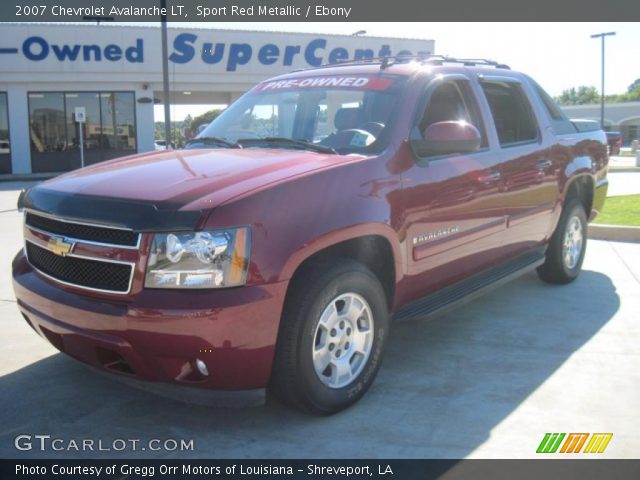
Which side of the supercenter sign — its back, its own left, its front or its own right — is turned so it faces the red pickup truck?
front

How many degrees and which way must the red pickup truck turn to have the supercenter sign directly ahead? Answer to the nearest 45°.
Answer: approximately 135° to its right

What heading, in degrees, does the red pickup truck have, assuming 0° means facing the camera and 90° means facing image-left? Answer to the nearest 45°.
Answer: approximately 45°

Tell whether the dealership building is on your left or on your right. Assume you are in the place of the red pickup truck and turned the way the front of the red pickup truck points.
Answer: on your right

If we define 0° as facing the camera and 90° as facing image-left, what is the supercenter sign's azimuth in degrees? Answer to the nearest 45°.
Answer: approximately 0°

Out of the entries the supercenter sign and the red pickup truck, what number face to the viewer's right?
0
